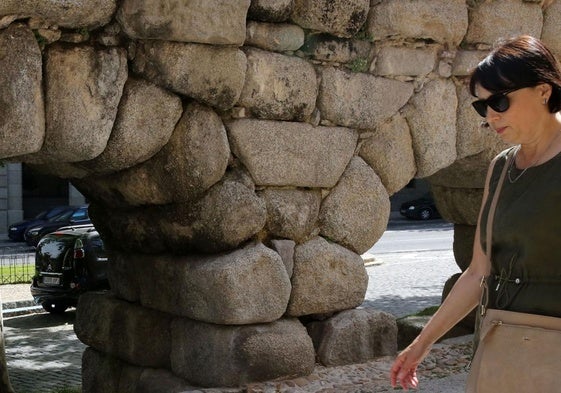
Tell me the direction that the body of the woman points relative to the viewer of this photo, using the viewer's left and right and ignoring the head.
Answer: facing the viewer and to the left of the viewer

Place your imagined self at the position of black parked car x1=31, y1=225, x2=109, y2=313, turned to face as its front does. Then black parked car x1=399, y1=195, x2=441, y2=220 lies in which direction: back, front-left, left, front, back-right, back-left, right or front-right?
front

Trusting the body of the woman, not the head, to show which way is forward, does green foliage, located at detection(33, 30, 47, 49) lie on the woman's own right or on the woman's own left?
on the woman's own right

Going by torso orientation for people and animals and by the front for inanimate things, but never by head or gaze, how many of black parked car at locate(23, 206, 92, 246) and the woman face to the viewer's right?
0

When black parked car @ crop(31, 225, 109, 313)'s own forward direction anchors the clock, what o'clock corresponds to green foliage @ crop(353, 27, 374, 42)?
The green foliage is roughly at 4 o'clock from the black parked car.
